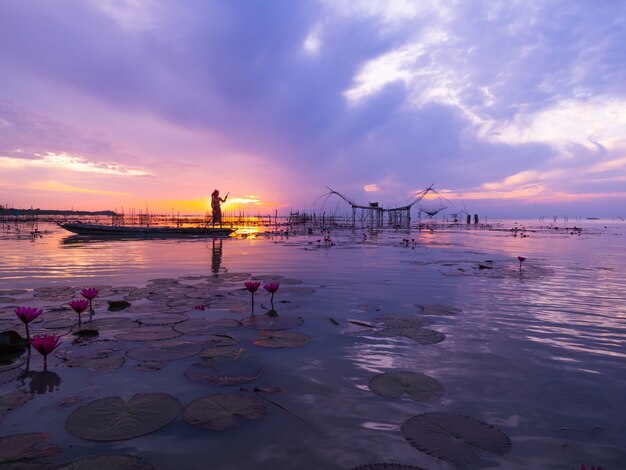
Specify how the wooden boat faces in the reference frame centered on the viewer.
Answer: facing to the left of the viewer

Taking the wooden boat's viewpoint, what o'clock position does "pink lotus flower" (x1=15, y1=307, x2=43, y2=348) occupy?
The pink lotus flower is roughly at 9 o'clock from the wooden boat.

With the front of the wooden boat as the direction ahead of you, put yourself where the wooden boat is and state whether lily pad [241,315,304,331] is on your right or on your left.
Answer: on your left

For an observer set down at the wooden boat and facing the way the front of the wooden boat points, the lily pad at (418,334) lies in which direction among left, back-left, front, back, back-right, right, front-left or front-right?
left

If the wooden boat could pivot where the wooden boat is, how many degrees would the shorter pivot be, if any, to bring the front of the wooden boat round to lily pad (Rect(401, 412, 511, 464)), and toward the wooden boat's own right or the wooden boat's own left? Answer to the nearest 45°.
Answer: approximately 90° to the wooden boat's own left

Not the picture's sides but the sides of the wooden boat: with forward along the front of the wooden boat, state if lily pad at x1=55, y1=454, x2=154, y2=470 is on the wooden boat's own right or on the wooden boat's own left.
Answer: on the wooden boat's own left

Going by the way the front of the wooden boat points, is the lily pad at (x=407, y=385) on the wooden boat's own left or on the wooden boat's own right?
on the wooden boat's own left

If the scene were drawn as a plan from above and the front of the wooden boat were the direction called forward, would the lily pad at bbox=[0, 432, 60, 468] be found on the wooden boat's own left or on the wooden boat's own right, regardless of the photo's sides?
on the wooden boat's own left

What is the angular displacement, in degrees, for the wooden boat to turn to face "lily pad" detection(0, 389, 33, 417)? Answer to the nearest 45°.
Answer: approximately 90° to its left

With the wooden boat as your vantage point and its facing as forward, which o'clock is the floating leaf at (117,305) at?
The floating leaf is roughly at 9 o'clock from the wooden boat.

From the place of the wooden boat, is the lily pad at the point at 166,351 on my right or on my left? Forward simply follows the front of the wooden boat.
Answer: on my left

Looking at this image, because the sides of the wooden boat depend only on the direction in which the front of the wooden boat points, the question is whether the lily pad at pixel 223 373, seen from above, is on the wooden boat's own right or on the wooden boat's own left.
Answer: on the wooden boat's own left

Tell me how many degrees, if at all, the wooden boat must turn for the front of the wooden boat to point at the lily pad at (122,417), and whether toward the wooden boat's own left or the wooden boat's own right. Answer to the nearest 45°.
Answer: approximately 90° to the wooden boat's own left

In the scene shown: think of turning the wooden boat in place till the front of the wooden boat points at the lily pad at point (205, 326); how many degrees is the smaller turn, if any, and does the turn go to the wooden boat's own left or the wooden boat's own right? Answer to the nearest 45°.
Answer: approximately 90° to the wooden boat's own left
